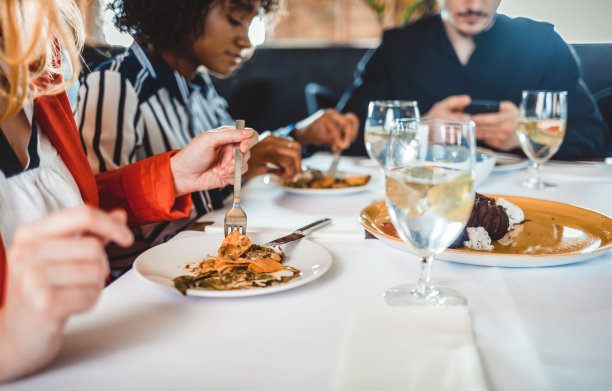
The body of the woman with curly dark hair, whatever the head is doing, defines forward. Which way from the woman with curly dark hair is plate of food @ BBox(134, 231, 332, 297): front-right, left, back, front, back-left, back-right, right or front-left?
front-right

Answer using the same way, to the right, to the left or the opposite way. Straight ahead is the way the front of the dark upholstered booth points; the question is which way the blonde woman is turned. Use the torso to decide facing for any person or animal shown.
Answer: to the left

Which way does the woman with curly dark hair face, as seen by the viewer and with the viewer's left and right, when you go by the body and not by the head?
facing the viewer and to the right of the viewer

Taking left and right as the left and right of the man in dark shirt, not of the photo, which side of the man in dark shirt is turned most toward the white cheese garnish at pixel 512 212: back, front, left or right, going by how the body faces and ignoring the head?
front

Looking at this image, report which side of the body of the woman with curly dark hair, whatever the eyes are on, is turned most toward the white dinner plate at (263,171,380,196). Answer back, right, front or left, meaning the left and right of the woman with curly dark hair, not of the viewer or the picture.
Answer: front

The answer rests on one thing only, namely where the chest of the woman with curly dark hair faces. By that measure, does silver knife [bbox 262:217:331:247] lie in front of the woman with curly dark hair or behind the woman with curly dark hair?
in front

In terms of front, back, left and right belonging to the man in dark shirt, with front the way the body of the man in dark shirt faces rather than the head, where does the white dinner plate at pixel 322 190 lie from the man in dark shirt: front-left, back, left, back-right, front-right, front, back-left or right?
front

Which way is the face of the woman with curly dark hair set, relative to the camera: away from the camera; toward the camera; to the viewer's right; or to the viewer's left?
to the viewer's right

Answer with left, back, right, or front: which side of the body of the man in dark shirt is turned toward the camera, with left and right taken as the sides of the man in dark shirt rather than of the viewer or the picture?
front

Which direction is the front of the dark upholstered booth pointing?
toward the camera

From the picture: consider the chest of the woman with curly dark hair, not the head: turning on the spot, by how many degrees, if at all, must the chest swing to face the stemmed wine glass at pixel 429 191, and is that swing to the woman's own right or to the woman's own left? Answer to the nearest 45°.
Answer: approximately 45° to the woman's own right

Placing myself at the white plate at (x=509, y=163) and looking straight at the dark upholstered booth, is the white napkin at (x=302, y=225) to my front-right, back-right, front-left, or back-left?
back-left

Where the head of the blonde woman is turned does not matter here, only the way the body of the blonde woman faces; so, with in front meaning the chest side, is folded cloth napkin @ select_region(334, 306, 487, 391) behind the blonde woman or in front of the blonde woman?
in front

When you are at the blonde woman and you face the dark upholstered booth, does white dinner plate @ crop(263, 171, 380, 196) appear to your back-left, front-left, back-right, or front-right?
front-right

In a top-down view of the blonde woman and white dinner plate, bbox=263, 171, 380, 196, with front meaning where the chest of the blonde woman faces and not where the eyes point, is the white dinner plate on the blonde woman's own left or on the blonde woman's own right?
on the blonde woman's own left
